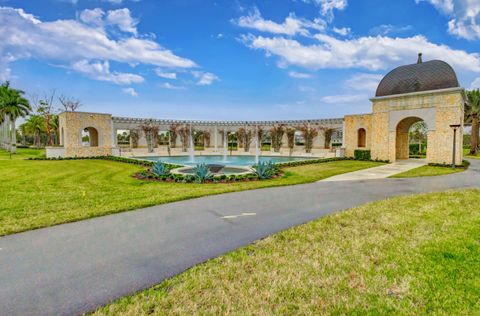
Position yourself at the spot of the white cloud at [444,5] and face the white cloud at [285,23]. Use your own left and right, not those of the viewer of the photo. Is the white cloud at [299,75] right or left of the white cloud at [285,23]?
right

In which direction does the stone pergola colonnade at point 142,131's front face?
toward the camera

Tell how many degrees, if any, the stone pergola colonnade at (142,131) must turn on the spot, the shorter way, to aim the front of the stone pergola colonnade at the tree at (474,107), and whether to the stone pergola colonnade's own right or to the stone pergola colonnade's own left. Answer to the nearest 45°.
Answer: approximately 90° to the stone pergola colonnade's own left

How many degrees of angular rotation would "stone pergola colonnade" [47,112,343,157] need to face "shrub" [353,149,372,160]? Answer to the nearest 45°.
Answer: approximately 45° to its left

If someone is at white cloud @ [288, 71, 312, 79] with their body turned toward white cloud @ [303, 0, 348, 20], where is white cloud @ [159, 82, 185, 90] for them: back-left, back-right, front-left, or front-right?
back-right

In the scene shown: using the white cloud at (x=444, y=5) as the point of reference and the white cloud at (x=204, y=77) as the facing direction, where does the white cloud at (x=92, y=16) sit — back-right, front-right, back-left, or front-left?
front-left

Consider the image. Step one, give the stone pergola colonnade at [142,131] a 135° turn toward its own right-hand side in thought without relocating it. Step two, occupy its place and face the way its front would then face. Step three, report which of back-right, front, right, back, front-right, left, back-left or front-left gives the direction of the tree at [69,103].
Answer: front
